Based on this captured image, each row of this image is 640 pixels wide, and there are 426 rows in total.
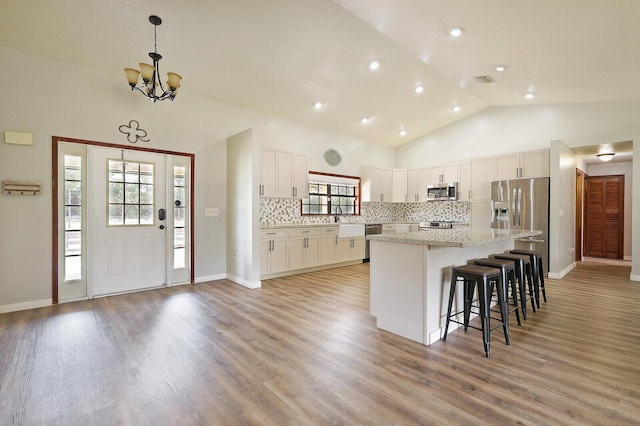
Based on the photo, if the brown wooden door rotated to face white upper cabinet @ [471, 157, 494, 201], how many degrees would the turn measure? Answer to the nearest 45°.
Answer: approximately 45° to its right

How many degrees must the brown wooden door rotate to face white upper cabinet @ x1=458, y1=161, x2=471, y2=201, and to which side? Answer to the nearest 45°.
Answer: approximately 45° to its right

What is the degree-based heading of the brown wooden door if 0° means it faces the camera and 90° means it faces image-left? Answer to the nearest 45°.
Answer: approximately 0°

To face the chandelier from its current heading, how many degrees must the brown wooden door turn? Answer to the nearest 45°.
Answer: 0° — it already faces it

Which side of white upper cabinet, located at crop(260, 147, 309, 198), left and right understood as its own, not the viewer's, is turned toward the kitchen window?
left

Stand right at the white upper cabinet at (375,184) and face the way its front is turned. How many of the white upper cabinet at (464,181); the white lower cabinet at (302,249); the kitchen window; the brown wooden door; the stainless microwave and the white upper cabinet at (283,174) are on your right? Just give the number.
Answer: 3

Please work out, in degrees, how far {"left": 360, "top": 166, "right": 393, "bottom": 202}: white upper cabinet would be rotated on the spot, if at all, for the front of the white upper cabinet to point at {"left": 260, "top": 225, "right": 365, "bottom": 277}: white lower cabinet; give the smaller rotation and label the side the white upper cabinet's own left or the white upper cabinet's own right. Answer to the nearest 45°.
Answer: approximately 90° to the white upper cabinet's own right

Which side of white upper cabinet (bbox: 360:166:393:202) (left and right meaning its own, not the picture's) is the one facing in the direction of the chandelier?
right

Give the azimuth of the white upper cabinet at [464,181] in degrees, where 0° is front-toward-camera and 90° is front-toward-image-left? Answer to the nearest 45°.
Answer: approximately 45°
